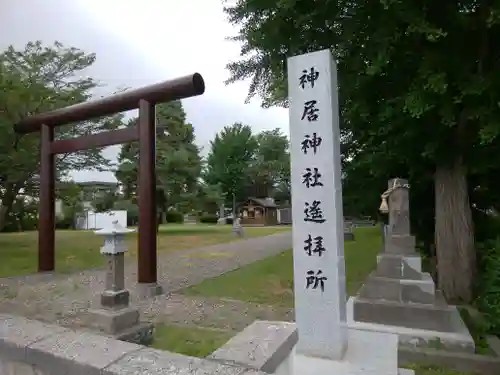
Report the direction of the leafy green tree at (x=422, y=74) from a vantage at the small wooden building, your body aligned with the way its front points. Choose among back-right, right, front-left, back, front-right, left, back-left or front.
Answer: front-left

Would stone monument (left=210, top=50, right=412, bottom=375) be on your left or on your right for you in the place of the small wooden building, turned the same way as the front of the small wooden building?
on your left

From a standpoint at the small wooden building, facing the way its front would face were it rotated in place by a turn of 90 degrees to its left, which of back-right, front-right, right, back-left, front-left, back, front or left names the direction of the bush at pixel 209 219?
back-right

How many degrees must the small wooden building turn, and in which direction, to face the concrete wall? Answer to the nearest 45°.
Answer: approximately 45° to its left

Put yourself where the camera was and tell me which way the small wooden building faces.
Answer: facing the viewer and to the left of the viewer

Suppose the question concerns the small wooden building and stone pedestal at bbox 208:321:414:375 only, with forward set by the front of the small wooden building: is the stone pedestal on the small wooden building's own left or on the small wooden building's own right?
on the small wooden building's own left

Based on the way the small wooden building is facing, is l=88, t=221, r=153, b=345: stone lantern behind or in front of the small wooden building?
in front
